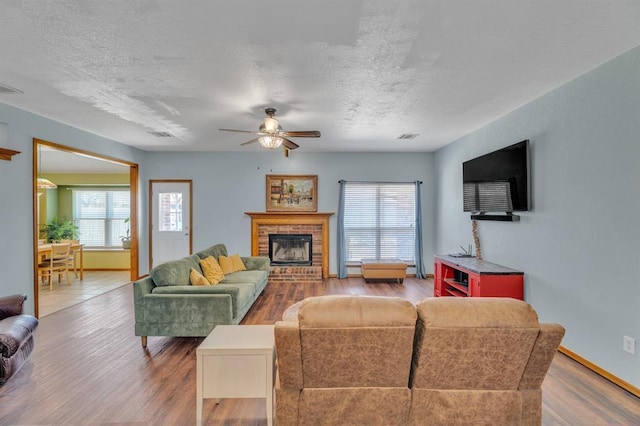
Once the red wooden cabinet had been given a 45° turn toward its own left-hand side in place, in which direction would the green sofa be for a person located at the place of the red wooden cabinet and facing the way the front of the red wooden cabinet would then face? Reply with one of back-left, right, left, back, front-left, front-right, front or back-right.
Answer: front-right

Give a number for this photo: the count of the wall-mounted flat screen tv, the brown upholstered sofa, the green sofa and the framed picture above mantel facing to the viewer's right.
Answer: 1

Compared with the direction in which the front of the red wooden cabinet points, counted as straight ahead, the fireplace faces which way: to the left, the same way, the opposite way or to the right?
to the left

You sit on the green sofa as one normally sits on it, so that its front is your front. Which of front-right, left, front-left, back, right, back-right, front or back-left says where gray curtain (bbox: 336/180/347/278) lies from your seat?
front-left

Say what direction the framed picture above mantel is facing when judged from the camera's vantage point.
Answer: facing the viewer

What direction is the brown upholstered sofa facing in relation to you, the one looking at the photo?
facing away from the viewer

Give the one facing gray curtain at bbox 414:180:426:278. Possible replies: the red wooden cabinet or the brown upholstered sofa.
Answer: the brown upholstered sofa

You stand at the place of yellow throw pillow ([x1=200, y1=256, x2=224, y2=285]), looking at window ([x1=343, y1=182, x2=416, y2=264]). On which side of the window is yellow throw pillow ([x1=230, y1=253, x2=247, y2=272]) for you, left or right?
left

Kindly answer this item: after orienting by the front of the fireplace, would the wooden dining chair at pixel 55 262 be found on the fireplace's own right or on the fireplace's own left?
on the fireplace's own right

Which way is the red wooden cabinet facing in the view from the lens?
facing the viewer and to the left of the viewer

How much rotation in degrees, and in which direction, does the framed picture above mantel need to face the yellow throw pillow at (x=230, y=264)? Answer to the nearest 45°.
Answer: approximately 45° to its right

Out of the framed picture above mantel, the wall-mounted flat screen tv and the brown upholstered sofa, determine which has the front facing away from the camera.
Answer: the brown upholstered sofa

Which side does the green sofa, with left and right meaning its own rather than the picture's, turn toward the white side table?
right

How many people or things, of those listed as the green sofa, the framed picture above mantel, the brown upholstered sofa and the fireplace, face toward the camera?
2

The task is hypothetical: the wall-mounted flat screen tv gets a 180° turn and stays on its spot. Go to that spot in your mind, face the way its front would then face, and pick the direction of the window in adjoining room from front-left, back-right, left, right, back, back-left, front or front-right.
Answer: back-left

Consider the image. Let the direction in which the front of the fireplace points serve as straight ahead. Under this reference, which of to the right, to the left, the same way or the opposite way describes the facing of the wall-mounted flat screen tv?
to the right

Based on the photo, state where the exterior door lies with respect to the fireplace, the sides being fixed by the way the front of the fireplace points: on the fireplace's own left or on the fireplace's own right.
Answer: on the fireplace's own right

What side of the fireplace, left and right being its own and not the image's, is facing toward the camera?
front

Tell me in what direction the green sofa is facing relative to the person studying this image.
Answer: facing to the right of the viewer

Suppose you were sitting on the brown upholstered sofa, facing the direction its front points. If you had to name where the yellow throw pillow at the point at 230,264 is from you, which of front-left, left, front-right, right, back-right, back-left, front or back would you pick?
front-left

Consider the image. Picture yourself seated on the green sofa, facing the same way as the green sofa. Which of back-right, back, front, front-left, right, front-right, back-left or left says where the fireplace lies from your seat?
front-left

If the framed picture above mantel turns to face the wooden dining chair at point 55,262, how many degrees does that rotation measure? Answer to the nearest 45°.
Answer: approximately 90° to its right
